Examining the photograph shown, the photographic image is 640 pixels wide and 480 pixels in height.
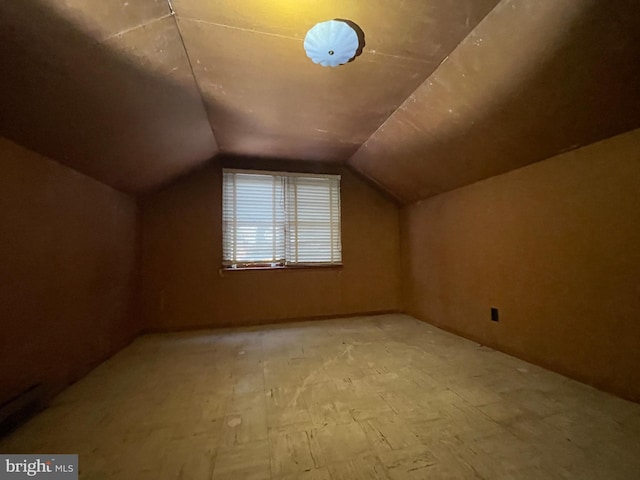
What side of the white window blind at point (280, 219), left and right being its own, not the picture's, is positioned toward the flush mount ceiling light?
front

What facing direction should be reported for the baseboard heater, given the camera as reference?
facing the viewer and to the right of the viewer

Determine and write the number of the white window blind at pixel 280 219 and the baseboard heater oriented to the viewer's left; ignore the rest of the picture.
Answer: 0

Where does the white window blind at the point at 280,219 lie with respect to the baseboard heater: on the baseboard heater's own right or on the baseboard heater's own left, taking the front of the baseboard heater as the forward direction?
on the baseboard heater's own left

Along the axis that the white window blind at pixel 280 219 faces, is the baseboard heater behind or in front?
in front

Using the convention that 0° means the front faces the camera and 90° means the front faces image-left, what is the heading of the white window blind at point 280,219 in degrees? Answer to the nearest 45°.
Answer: approximately 0°

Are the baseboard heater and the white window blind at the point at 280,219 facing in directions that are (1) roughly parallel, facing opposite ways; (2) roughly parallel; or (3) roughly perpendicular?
roughly perpendicular
